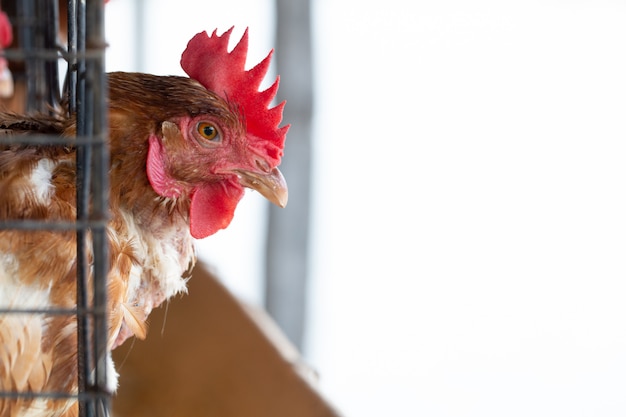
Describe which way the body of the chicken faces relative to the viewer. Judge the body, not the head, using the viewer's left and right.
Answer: facing to the right of the viewer
